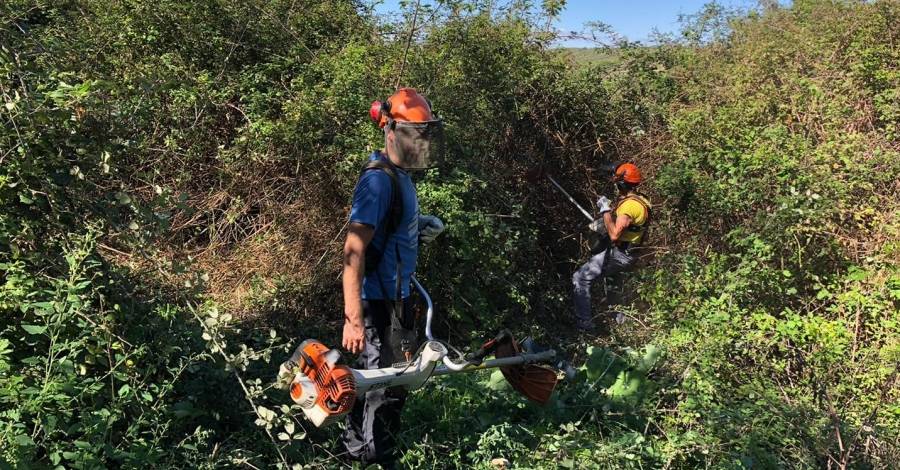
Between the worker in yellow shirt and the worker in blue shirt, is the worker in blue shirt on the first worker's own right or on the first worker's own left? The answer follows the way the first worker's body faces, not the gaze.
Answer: on the first worker's own left

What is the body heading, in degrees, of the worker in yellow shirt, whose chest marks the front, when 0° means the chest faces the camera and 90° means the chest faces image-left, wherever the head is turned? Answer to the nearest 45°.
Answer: approximately 90°
